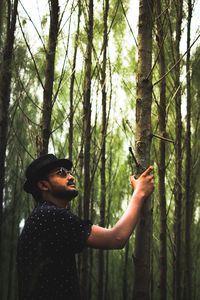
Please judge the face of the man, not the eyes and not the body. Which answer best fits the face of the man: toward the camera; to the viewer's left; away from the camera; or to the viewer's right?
to the viewer's right

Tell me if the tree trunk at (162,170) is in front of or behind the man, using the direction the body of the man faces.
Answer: in front
